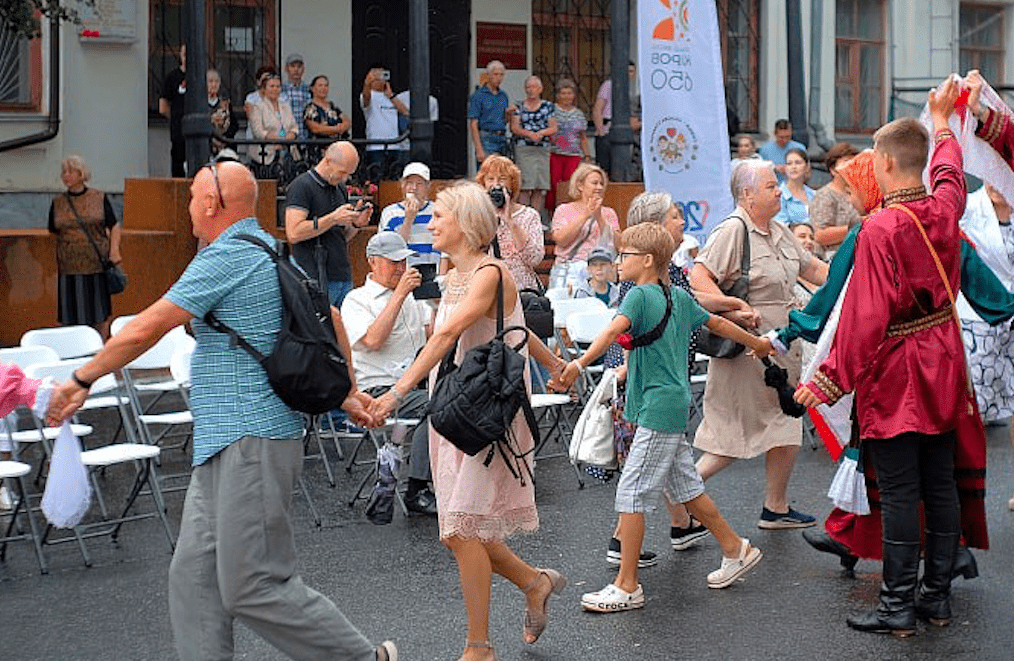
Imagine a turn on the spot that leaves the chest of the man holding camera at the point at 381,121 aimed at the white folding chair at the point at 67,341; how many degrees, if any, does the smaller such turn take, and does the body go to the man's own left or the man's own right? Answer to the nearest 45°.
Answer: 0° — they already face it

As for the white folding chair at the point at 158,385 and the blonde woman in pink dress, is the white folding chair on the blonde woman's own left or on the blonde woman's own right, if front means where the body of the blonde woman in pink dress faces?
on the blonde woman's own right

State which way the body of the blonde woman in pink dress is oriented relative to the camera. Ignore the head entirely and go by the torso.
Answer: to the viewer's left

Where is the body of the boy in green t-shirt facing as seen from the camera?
to the viewer's left

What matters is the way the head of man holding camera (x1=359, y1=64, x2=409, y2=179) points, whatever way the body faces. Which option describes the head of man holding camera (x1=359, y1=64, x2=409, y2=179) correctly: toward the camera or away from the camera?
toward the camera

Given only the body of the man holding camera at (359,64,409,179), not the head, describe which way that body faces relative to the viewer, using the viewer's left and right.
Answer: facing the viewer

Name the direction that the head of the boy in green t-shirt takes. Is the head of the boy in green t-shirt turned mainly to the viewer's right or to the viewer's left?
to the viewer's left

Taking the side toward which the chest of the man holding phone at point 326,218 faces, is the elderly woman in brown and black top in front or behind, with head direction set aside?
behind

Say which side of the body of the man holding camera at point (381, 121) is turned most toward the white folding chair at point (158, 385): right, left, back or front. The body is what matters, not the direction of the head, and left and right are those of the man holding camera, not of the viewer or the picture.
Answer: front

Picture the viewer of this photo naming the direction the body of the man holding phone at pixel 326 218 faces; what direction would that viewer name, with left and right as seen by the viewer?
facing the viewer and to the right of the viewer

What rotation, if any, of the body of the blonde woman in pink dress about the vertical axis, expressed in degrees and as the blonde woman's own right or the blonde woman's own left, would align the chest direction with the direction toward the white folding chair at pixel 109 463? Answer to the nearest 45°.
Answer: approximately 45° to the blonde woman's own right

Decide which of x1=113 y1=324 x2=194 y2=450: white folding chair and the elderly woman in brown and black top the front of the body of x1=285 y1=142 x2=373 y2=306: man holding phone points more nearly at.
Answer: the white folding chair

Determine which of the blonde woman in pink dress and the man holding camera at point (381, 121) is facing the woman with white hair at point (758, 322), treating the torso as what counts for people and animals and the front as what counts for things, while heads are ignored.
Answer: the man holding camera
